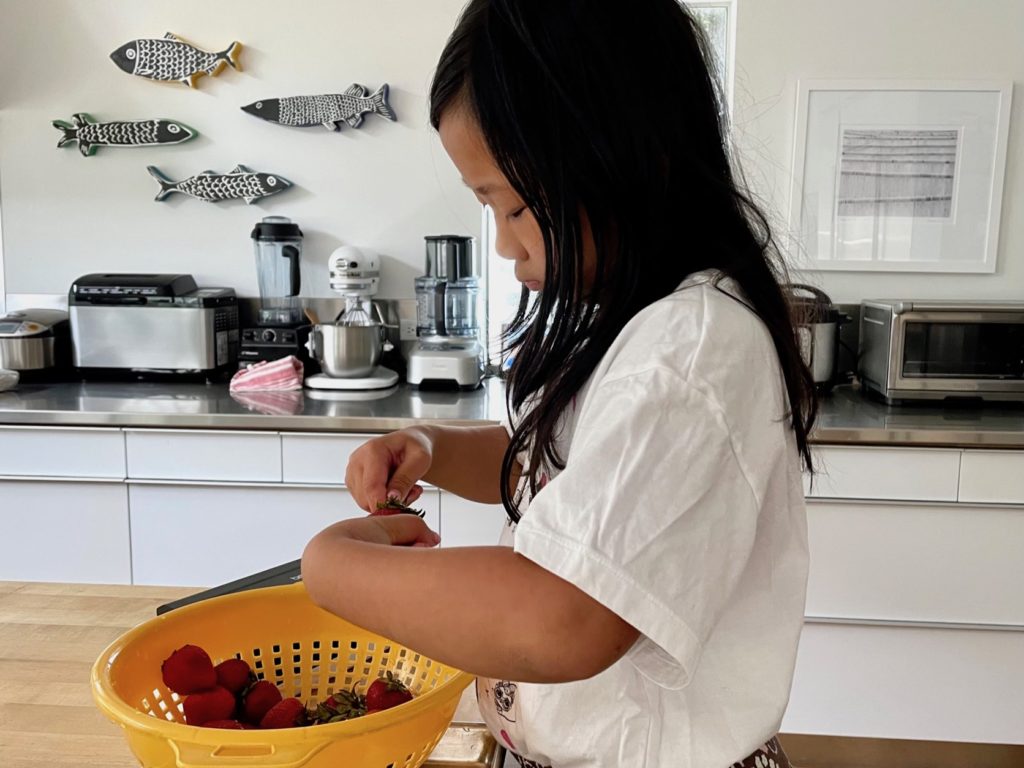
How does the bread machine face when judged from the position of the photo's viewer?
facing the viewer

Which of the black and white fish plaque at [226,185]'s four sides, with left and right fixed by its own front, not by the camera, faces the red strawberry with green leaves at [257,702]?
right

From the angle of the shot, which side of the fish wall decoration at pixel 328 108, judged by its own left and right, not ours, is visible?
left

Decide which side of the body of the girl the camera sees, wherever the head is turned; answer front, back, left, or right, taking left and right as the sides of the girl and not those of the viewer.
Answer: left

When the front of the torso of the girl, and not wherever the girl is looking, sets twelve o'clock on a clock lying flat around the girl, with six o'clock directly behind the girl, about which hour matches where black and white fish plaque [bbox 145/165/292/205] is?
The black and white fish plaque is roughly at 2 o'clock from the girl.

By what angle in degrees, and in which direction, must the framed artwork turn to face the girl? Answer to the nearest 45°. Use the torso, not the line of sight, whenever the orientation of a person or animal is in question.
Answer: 0° — it already faces them

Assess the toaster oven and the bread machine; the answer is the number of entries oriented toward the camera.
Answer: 2

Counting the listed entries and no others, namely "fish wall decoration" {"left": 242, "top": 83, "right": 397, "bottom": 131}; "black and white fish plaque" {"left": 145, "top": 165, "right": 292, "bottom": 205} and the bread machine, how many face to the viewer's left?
1

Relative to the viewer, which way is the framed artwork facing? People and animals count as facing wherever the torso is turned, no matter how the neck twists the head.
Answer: toward the camera

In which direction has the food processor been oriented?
toward the camera

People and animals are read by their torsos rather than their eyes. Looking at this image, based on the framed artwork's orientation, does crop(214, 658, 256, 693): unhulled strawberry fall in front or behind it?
in front

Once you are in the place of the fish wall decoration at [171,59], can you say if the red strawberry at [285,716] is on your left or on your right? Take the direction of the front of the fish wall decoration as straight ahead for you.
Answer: on your left

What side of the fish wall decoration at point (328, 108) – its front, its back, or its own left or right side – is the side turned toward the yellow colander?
left

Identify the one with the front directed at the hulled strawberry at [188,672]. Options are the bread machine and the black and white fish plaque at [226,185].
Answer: the bread machine

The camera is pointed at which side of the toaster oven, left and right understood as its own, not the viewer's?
front

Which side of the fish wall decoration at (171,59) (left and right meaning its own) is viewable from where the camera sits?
left

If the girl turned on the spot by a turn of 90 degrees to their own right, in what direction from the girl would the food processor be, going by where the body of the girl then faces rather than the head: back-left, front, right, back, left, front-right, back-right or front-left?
front

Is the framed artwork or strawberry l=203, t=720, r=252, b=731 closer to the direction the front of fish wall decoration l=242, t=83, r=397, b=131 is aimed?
the strawberry

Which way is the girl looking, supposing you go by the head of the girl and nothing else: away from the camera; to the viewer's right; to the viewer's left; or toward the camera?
to the viewer's left
